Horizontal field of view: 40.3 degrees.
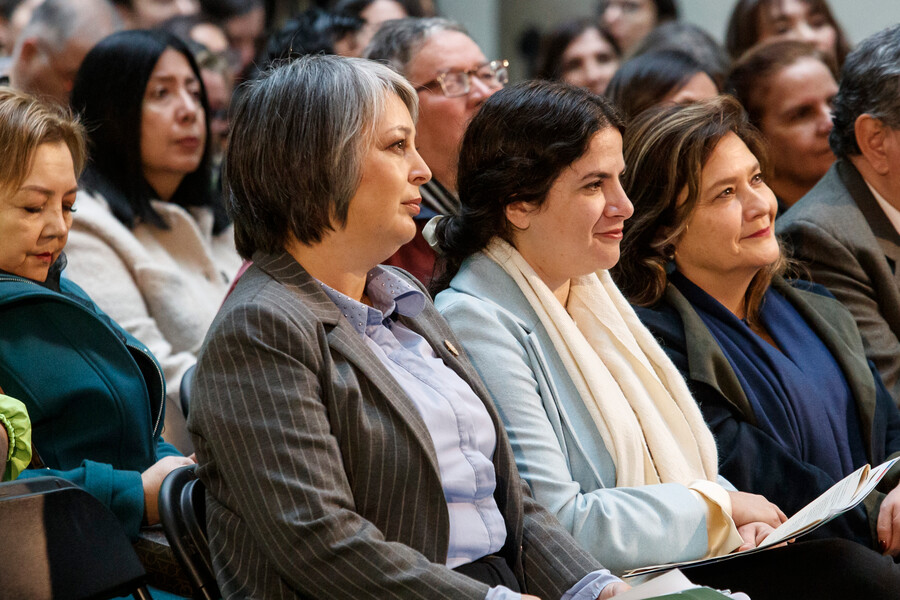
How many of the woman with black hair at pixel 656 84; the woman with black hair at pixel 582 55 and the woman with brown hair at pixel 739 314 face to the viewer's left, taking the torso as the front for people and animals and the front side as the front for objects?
0

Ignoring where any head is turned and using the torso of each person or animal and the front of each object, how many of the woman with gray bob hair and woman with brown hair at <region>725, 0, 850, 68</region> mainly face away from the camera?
0

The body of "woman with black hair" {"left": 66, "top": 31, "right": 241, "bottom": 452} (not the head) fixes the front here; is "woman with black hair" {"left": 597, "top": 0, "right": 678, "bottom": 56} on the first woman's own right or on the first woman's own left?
on the first woman's own left

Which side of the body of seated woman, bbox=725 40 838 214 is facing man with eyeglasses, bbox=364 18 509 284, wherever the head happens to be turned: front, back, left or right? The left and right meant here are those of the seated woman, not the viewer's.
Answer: right

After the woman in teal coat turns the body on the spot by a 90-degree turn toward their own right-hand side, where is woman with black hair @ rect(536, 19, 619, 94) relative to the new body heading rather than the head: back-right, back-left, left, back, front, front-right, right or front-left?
back

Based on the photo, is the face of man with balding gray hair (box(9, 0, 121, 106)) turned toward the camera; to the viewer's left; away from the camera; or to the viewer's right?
to the viewer's right

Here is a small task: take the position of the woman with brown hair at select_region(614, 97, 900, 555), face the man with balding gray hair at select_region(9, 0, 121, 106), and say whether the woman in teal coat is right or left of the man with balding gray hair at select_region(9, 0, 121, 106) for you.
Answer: left

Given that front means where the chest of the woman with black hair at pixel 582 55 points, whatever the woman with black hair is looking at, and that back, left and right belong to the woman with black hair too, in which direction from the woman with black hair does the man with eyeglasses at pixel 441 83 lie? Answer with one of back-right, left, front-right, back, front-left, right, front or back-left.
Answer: front-right

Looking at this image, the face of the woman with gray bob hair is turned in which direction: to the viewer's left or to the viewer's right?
to the viewer's right

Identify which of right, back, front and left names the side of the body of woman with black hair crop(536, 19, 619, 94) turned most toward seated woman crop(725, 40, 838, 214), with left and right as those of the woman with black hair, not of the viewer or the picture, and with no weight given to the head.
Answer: front

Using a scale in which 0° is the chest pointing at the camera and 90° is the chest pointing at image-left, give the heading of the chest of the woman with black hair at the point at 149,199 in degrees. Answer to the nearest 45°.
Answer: approximately 315°

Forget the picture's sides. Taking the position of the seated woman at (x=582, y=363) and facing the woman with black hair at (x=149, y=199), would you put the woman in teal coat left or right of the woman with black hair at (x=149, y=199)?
left

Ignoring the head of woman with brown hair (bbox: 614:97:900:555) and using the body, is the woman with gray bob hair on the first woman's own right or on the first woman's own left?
on the first woman's own right

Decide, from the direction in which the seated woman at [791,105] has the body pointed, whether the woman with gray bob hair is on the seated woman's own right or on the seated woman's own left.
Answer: on the seated woman's own right

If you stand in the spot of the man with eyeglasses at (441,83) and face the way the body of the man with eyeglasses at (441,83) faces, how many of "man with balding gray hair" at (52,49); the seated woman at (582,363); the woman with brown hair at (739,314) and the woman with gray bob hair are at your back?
1

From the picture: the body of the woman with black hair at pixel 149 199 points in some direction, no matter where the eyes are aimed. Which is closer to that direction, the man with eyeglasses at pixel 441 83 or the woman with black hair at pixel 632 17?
the man with eyeglasses

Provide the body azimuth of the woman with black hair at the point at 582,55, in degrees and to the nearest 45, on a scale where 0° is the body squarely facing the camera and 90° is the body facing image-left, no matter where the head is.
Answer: approximately 315°
